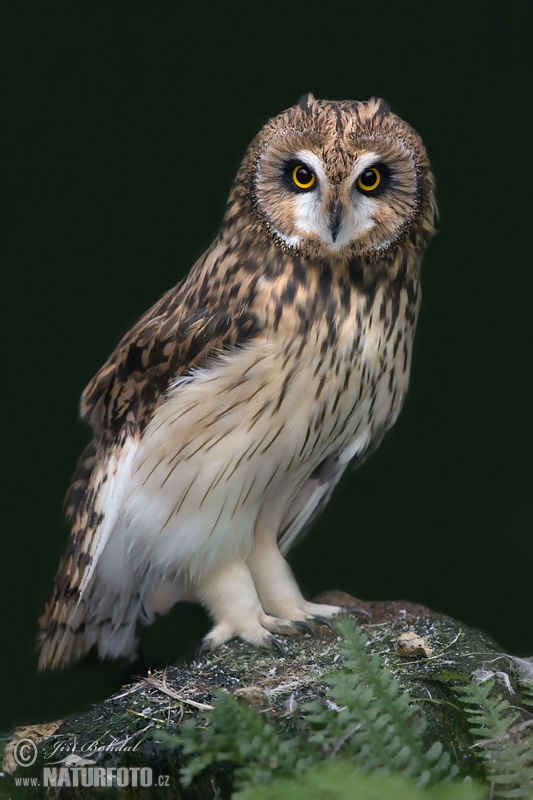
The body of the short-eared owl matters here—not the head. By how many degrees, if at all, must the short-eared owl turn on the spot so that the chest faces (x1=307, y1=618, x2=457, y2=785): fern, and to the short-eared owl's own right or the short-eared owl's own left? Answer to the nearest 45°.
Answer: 0° — it already faces it

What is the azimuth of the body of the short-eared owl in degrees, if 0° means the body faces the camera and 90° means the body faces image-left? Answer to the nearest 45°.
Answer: approximately 315°

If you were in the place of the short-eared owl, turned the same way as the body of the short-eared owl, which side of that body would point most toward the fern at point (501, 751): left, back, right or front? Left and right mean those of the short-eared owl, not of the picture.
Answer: front

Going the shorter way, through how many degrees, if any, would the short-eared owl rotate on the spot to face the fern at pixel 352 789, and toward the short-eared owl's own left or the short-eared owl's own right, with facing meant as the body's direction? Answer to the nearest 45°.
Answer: approximately 45° to the short-eared owl's own right
